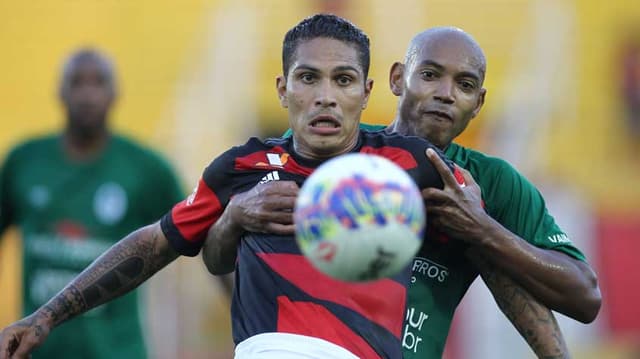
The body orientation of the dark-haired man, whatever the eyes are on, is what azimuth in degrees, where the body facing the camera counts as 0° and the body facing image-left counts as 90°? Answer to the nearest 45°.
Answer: approximately 0°

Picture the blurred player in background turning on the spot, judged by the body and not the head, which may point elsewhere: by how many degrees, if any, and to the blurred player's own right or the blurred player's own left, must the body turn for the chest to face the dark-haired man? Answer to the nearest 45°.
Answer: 0° — they already face them

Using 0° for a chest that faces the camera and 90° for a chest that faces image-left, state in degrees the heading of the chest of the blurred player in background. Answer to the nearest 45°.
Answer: approximately 0°

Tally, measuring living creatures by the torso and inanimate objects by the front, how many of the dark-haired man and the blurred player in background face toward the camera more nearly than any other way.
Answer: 2
